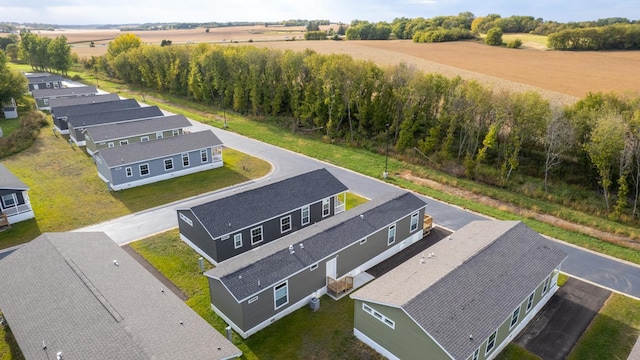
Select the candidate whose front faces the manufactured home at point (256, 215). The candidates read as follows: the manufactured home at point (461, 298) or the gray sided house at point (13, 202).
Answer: the gray sided house

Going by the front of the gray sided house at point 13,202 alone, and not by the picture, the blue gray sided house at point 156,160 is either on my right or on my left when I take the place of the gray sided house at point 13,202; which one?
on my left

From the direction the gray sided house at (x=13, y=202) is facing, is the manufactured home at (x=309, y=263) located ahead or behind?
ahead
